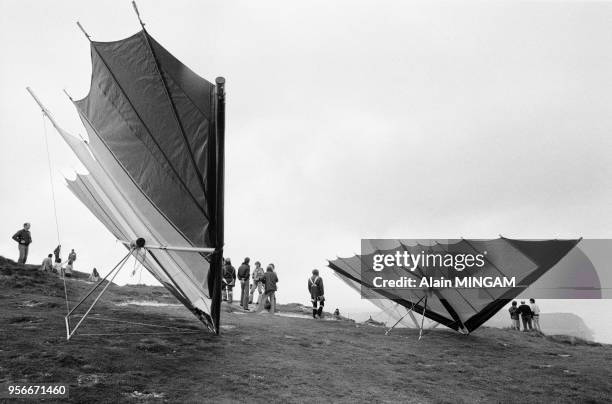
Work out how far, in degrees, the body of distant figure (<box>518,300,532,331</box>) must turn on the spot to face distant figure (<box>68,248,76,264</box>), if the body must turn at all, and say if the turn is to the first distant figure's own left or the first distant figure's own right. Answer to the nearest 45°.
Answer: approximately 90° to the first distant figure's own left

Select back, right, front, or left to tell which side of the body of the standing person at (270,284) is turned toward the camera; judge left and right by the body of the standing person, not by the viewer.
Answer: back

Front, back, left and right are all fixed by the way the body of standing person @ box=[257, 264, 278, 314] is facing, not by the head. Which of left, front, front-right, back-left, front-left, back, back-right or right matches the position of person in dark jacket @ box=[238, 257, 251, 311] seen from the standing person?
front-left

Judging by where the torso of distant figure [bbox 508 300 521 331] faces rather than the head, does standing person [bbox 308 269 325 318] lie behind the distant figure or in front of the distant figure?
behind

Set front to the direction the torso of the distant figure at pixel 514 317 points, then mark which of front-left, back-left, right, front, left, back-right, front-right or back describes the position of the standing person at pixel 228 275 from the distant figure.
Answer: back-left

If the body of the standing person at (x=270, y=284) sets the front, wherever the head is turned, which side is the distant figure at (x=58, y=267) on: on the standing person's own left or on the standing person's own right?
on the standing person's own left

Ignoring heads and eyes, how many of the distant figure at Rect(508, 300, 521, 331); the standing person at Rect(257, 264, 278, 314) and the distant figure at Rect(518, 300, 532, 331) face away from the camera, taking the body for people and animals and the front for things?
3

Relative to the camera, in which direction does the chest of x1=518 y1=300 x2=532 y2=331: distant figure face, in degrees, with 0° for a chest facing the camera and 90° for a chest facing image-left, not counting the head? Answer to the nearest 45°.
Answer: approximately 180°
